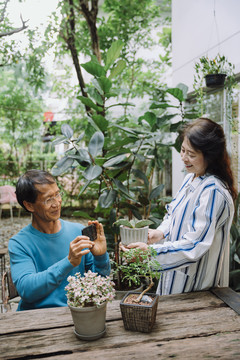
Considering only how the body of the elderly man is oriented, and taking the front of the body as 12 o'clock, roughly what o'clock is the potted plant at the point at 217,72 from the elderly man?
The potted plant is roughly at 9 o'clock from the elderly man.

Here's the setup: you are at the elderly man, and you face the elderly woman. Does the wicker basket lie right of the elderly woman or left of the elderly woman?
right

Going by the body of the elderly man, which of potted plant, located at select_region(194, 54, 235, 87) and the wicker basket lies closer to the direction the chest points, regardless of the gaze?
the wicker basket

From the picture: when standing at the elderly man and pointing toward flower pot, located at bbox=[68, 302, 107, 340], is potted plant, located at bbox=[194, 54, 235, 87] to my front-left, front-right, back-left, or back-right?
back-left

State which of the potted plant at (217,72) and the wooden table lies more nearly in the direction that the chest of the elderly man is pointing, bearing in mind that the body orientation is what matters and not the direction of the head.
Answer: the wooden table

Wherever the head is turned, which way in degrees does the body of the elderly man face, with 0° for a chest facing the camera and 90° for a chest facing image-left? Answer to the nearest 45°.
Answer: approximately 315°

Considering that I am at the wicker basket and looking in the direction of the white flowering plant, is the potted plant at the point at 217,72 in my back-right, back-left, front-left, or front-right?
back-right
